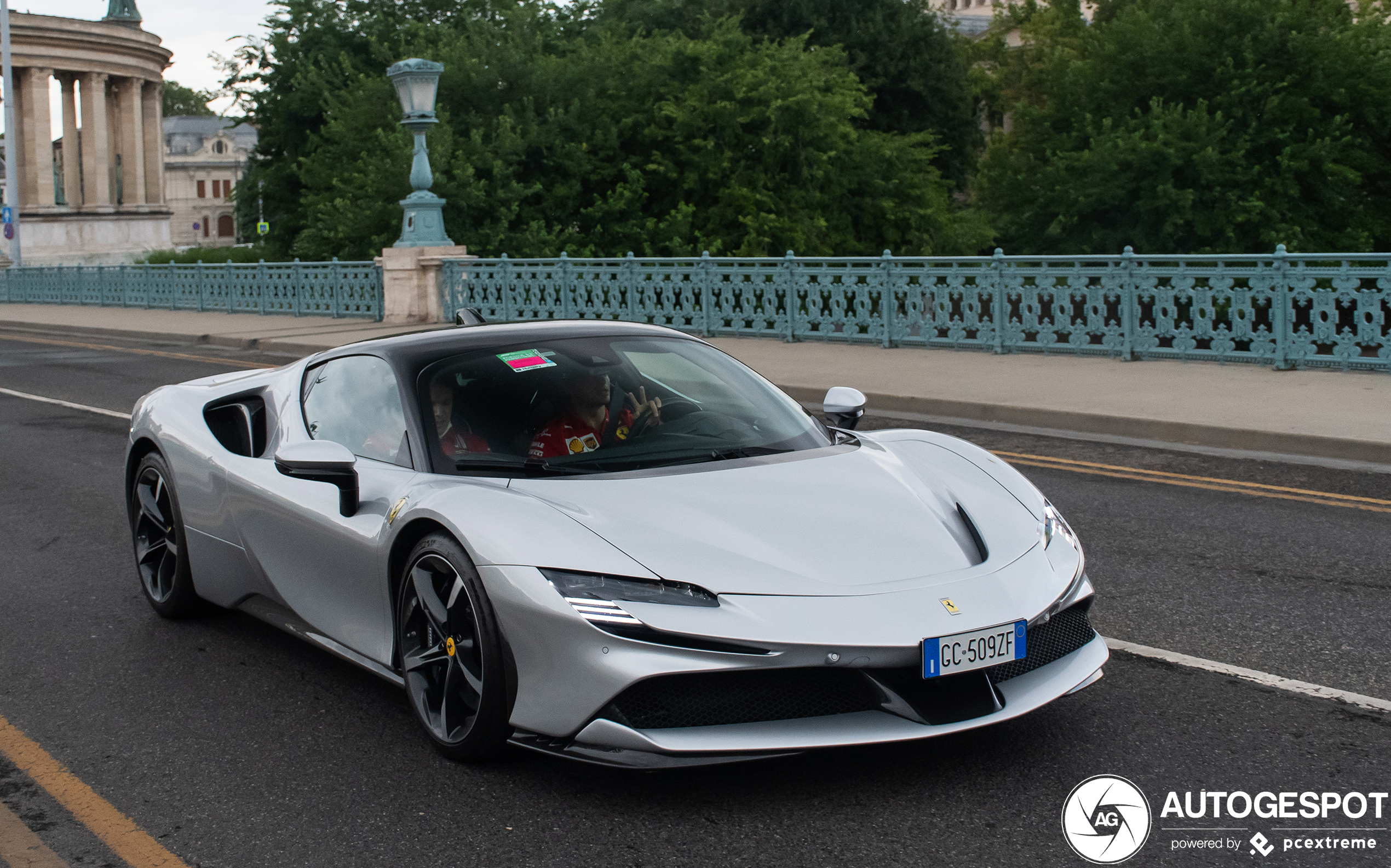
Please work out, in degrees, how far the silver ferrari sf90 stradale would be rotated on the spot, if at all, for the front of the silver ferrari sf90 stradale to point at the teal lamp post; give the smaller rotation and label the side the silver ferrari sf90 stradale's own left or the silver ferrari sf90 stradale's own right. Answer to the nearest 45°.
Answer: approximately 135° to the silver ferrari sf90 stradale's own left

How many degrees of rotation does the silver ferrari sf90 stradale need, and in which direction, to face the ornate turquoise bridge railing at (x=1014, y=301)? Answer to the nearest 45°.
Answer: approximately 135° to its left

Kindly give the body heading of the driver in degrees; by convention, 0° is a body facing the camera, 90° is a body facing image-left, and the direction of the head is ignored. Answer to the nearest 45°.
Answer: approximately 315°

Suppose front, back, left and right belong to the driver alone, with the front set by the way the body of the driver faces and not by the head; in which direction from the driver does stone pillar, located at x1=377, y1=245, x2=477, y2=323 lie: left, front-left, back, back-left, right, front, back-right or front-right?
back-left

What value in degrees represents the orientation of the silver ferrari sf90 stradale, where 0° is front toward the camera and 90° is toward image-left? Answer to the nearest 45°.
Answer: approximately 315°

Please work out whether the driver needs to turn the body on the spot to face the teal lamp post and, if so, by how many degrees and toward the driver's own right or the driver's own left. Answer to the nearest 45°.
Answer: approximately 135° to the driver's own left

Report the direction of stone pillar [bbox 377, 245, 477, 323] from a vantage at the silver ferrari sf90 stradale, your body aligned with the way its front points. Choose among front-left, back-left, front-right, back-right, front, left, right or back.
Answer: back-left

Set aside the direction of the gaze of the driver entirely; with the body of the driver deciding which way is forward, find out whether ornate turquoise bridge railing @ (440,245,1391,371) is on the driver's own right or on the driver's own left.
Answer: on the driver's own left
